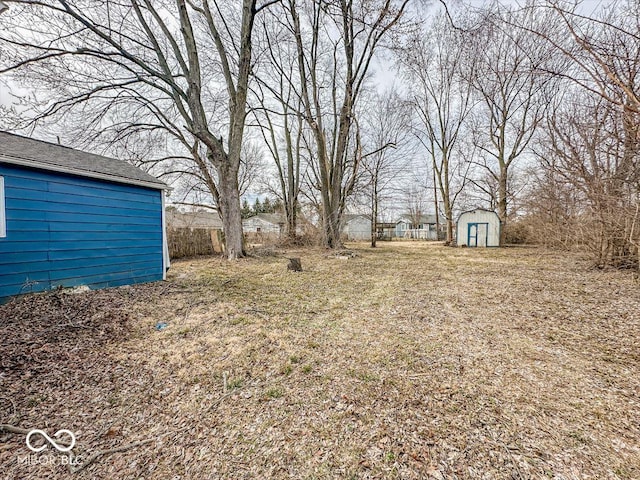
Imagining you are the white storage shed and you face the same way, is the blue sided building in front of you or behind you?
in front

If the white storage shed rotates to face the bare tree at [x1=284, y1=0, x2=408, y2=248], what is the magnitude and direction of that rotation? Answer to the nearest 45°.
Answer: approximately 45° to its right

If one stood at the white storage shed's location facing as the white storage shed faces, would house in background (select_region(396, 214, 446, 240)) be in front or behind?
behind

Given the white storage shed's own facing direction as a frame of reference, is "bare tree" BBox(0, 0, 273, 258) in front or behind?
in front

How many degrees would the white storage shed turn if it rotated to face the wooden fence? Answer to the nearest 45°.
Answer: approximately 45° to its right

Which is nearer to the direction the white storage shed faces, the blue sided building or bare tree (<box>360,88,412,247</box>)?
the blue sided building

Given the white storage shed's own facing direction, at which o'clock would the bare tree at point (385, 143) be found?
The bare tree is roughly at 2 o'clock from the white storage shed.

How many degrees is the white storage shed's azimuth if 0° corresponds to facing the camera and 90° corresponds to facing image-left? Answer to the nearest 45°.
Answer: approximately 0°
